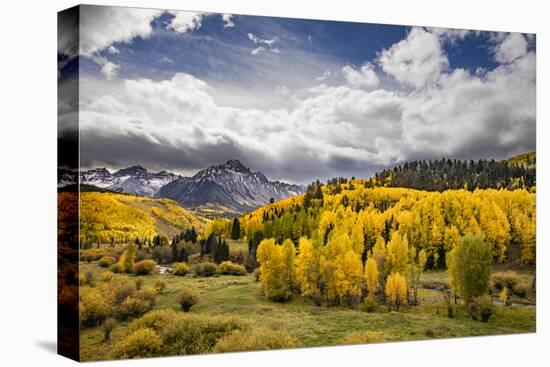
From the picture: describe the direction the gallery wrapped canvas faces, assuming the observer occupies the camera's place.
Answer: facing the viewer and to the right of the viewer
